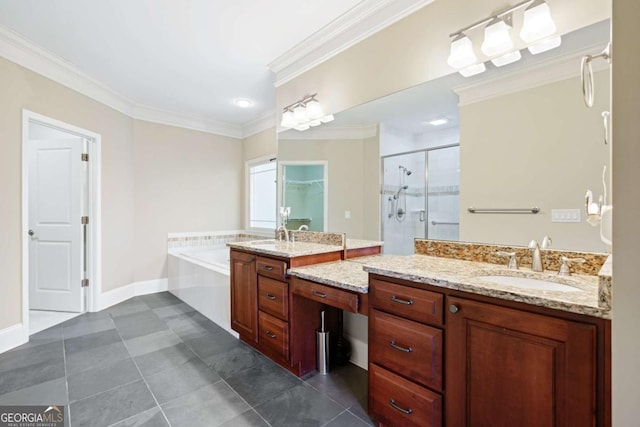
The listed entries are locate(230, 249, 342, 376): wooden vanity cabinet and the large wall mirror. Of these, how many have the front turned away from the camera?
0

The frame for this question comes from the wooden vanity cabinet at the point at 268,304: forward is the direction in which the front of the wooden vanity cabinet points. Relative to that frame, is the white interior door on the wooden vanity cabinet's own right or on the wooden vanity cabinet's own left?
on the wooden vanity cabinet's own right

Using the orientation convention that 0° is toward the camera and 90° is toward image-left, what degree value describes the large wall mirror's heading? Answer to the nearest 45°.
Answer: approximately 45°

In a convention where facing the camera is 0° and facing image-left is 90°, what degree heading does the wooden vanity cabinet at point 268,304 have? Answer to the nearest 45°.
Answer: approximately 45°

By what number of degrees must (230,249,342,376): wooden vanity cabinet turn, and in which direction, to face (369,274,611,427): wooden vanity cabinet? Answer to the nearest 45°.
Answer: approximately 90° to its left

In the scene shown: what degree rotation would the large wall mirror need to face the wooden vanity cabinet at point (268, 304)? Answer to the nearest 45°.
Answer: approximately 45° to its right
